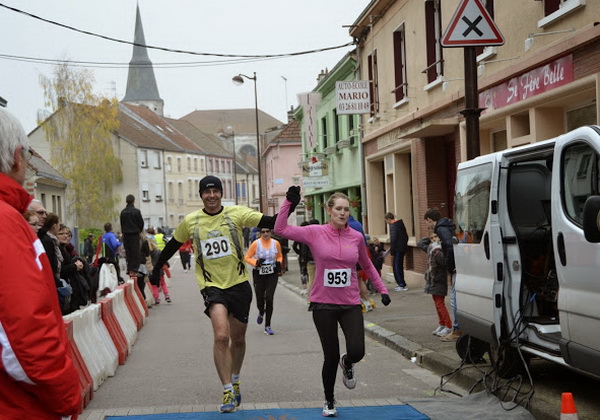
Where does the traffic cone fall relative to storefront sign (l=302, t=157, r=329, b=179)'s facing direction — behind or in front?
in front

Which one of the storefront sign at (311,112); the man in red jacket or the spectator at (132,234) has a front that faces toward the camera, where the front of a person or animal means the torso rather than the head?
the storefront sign

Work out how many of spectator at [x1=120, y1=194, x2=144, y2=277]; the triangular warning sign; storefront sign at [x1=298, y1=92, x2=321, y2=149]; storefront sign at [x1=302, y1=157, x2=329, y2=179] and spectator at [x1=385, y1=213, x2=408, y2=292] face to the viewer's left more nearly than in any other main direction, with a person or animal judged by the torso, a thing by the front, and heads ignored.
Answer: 1

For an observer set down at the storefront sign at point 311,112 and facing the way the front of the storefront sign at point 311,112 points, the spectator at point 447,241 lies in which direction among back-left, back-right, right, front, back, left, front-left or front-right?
front

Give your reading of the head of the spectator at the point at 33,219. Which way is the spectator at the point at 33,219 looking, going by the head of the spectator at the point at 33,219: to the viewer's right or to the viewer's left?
to the viewer's right

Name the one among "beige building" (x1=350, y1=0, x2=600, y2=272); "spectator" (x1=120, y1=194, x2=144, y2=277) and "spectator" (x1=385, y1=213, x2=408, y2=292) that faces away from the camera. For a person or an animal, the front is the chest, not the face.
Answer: "spectator" (x1=120, y1=194, x2=144, y2=277)

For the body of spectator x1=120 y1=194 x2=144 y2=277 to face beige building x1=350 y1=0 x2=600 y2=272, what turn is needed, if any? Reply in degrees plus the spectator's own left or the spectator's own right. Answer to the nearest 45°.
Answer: approximately 90° to the spectator's own right

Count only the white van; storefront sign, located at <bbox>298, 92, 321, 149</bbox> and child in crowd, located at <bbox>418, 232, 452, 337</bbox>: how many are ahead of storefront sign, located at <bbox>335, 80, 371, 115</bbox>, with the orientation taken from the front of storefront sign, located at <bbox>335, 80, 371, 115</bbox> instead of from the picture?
2

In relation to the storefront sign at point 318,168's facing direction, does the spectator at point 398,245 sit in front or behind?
in front

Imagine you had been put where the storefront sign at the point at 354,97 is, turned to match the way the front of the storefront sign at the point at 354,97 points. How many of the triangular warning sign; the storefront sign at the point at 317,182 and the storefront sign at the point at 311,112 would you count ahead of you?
1

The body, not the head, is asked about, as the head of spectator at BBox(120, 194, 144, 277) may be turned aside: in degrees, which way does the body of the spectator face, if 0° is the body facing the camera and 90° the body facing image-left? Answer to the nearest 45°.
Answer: approximately 180°

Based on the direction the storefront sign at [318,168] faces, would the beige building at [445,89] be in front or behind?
in front

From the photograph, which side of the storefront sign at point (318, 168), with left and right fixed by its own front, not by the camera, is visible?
front

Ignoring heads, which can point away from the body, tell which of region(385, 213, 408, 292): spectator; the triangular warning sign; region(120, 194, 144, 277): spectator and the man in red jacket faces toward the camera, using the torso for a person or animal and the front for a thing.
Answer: the triangular warning sign
